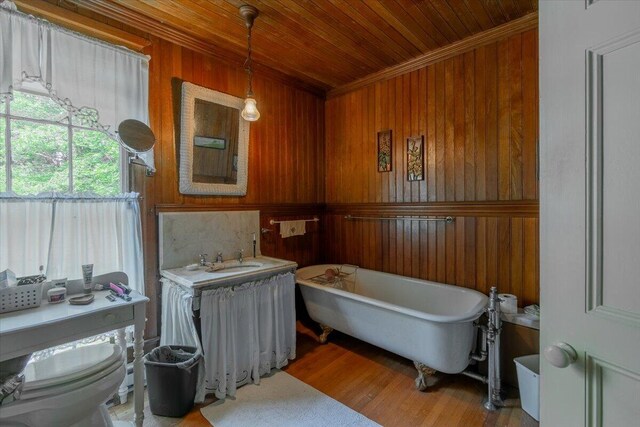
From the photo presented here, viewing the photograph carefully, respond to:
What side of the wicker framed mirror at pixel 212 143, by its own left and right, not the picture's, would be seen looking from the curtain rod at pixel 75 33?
right

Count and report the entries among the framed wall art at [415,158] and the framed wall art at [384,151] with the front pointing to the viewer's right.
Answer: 0

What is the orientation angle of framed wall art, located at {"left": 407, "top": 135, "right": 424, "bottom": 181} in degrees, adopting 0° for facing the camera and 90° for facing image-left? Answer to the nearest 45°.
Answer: approximately 45°

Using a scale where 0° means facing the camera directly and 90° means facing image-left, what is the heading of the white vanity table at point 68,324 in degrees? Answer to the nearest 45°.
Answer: approximately 315°

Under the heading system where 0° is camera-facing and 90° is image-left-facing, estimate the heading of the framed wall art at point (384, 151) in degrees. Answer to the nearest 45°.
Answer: approximately 45°

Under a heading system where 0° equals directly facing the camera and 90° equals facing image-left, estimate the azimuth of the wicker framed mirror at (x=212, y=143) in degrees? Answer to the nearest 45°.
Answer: approximately 315°

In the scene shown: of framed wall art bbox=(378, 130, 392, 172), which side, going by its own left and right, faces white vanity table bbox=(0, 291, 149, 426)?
front
